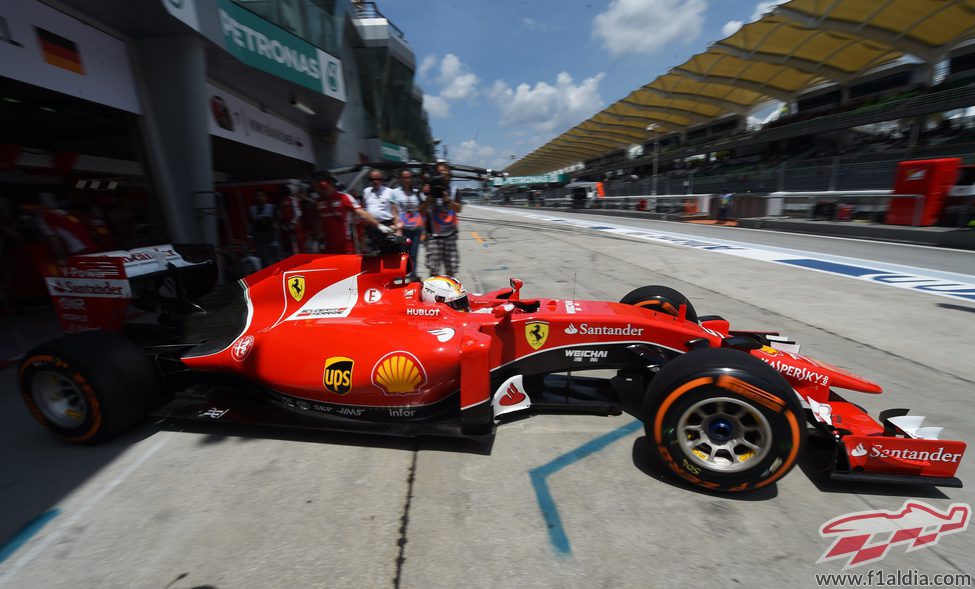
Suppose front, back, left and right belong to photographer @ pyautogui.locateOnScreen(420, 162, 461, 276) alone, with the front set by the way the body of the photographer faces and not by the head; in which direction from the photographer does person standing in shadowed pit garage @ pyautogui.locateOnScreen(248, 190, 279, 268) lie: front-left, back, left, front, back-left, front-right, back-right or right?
back-right

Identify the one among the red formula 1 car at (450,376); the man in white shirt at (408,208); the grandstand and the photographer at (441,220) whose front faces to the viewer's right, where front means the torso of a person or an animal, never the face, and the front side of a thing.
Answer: the red formula 1 car

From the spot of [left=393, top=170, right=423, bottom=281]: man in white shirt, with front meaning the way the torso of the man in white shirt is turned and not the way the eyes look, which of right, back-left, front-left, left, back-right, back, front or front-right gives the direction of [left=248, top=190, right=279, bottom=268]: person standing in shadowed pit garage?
back-right

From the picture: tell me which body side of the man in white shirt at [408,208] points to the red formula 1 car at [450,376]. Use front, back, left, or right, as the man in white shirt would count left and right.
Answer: front

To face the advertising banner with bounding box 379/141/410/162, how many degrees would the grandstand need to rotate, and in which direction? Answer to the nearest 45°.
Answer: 0° — it already faces it

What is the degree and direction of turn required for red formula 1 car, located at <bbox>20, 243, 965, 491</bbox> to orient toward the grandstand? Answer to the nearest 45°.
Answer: approximately 45° to its left

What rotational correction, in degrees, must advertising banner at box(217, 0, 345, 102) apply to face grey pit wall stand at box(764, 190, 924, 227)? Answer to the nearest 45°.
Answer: approximately 45° to its left

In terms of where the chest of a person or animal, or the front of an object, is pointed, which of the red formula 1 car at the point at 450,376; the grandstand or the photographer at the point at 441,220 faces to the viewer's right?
the red formula 1 car

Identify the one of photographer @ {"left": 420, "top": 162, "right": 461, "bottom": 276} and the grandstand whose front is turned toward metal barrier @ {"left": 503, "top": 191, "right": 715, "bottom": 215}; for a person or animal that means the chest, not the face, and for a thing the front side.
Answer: the grandstand

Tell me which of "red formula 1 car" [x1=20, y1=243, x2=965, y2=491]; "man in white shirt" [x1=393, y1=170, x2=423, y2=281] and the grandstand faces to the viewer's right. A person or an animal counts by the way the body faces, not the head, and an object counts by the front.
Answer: the red formula 1 car

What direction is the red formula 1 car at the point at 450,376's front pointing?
to the viewer's right

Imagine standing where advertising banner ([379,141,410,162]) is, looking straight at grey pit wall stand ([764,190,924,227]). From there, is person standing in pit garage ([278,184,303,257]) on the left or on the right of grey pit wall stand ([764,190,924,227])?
right

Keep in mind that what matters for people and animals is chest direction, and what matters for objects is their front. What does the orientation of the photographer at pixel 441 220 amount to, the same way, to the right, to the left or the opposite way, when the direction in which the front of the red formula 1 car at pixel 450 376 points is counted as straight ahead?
to the right
